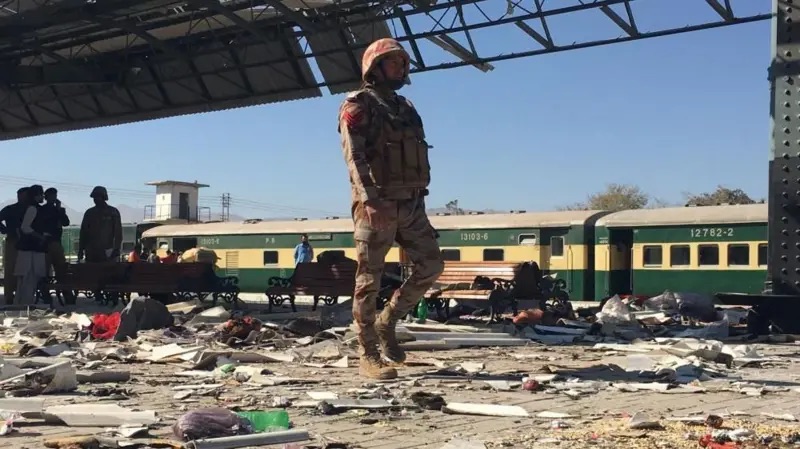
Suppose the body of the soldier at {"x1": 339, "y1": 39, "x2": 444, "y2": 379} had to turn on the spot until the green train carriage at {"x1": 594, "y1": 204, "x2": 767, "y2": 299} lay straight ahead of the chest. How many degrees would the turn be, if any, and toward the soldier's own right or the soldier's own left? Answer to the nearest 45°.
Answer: approximately 90° to the soldier's own left

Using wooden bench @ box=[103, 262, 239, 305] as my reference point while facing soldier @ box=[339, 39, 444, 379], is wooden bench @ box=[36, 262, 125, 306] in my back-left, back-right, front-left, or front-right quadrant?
back-right

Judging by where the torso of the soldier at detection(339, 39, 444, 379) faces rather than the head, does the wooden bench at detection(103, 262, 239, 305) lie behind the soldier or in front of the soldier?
behind

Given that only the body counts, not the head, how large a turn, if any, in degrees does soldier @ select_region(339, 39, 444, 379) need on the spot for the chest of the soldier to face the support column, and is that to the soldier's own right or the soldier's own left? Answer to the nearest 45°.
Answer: approximately 90° to the soldier's own left

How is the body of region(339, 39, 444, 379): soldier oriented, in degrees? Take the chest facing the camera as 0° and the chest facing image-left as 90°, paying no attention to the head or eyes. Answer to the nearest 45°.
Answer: approximately 315°

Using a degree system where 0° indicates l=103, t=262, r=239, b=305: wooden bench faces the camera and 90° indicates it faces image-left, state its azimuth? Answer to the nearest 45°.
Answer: approximately 0°

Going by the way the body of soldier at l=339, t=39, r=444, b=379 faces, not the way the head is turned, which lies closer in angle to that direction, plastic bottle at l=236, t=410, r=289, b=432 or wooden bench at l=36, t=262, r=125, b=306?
the plastic bottle
